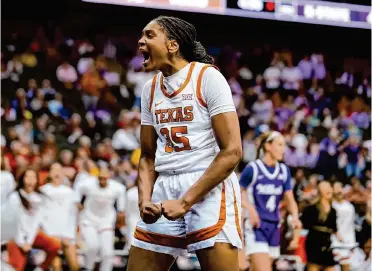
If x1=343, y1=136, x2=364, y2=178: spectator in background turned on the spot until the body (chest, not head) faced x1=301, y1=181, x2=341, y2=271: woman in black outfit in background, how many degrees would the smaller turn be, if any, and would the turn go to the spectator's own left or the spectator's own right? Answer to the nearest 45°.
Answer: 0° — they already face them

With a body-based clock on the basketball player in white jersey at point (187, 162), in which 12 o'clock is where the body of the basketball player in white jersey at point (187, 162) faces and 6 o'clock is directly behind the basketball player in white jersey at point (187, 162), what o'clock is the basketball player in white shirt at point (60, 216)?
the basketball player in white shirt at point (60, 216) is roughly at 4 o'clock from the basketball player in white jersey at point (187, 162).

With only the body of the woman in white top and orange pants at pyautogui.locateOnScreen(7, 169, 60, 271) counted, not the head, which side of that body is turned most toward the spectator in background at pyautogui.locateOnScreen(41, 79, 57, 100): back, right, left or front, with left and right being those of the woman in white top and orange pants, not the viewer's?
back

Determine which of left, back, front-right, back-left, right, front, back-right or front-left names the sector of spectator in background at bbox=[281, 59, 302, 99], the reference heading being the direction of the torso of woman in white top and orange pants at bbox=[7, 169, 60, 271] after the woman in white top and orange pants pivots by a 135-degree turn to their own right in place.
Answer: right

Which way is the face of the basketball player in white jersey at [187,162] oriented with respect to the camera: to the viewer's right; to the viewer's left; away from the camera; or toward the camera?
to the viewer's left

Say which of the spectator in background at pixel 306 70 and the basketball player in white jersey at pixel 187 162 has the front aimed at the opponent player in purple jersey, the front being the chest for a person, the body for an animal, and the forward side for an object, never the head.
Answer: the spectator in background

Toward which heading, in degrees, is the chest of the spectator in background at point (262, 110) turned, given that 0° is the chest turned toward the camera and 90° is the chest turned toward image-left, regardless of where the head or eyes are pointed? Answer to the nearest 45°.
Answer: approximately 0°
